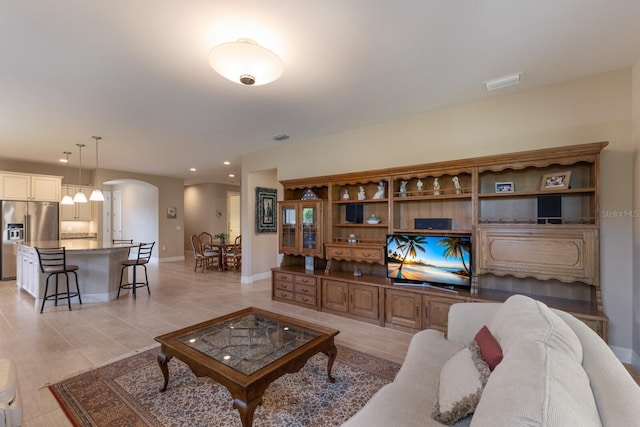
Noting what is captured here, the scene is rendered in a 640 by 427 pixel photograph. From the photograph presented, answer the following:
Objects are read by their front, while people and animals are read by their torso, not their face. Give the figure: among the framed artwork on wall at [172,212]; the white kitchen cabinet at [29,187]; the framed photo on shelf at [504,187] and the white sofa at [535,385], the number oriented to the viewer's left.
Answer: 1

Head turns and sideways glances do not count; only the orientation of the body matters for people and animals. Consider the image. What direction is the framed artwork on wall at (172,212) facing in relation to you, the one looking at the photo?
facing the viewer

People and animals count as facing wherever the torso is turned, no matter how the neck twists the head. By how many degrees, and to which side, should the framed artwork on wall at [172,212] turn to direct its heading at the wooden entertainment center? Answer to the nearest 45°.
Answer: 0° — it already faces it

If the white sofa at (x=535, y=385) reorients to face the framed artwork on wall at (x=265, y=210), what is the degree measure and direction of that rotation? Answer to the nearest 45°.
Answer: approximately 45° to its right

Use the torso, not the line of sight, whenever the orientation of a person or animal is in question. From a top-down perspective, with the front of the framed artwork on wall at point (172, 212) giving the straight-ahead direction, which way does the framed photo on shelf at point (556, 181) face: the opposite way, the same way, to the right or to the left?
to the right

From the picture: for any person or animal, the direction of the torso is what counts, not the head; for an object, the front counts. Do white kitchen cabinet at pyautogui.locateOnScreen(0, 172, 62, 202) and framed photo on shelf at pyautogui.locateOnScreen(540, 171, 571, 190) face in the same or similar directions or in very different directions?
very different directions

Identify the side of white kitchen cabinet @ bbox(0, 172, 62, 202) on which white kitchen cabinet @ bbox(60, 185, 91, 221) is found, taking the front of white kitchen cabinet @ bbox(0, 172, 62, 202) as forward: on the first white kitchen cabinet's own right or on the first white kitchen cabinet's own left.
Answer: on the first white kitchen cabinet's own left

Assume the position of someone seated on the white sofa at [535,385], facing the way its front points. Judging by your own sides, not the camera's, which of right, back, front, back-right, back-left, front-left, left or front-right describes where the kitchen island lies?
front

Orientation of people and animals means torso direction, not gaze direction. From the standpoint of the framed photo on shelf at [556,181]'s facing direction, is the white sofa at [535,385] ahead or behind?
ahead

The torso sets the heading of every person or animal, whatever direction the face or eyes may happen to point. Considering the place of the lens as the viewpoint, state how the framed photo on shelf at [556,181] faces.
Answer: facing the viewer and to the left of the viewer

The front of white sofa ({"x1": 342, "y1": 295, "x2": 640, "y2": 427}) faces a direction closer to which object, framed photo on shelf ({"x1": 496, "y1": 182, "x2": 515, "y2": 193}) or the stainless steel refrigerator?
the stainless steel refrigerator

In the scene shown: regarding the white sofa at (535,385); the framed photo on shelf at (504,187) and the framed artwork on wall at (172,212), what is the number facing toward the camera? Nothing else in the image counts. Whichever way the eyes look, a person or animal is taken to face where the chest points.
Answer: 2

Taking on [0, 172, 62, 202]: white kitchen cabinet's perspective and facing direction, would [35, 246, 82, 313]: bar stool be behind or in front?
in front

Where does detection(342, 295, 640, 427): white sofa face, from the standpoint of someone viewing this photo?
facing to the left of the viewer

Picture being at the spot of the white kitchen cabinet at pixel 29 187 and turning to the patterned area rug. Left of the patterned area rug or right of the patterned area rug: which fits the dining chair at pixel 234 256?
left
